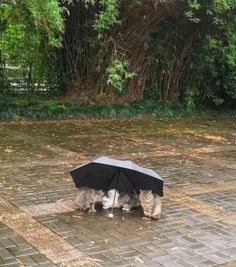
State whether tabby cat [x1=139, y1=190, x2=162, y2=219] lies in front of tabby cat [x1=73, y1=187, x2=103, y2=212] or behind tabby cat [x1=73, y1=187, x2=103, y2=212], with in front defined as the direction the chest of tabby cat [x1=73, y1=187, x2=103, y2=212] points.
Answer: in front

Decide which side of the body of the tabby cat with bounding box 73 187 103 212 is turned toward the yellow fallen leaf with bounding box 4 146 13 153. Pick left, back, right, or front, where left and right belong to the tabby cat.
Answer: left

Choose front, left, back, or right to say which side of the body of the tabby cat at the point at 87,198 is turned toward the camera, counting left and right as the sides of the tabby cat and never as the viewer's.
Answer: right
